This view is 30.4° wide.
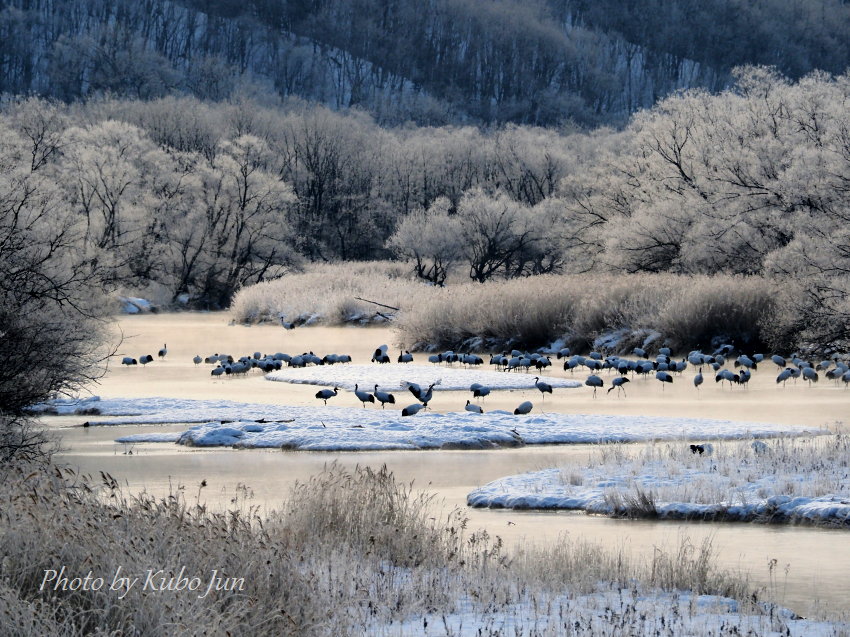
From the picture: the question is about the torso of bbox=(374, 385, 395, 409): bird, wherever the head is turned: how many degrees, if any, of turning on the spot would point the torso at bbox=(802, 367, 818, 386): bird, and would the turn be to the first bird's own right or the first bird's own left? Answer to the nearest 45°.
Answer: approximately 135° to the first bird's own right

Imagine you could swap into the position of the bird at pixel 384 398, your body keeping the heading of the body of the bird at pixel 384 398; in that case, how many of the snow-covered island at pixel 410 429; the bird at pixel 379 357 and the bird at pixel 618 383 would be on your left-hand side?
1

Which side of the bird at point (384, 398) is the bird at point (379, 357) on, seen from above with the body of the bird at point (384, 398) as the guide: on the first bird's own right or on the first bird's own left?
on the first bird's own right

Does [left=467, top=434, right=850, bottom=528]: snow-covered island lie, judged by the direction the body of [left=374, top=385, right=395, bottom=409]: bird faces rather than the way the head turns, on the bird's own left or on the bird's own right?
on the bird's own left

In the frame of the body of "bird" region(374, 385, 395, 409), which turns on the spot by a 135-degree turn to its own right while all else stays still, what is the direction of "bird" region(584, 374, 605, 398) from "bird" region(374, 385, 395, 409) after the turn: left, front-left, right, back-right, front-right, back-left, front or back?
front

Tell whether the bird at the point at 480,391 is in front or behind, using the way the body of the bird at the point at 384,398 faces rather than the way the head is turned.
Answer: behind

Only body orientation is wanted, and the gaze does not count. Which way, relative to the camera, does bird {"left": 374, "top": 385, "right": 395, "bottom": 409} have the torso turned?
to the viewer's left

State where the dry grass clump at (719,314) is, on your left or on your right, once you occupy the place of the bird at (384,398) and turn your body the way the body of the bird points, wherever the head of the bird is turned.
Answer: on your right
